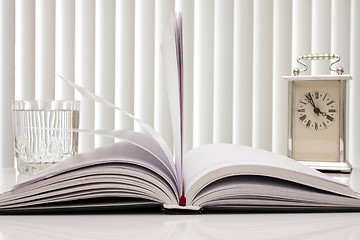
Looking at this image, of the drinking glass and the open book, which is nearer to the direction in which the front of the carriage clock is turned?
the open book

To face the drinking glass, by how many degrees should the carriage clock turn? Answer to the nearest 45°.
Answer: approximately 45° to its right

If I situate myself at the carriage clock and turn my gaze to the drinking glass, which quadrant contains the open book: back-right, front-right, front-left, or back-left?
front-left

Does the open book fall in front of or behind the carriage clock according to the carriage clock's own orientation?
in front

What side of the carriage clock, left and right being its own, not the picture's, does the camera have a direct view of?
front
